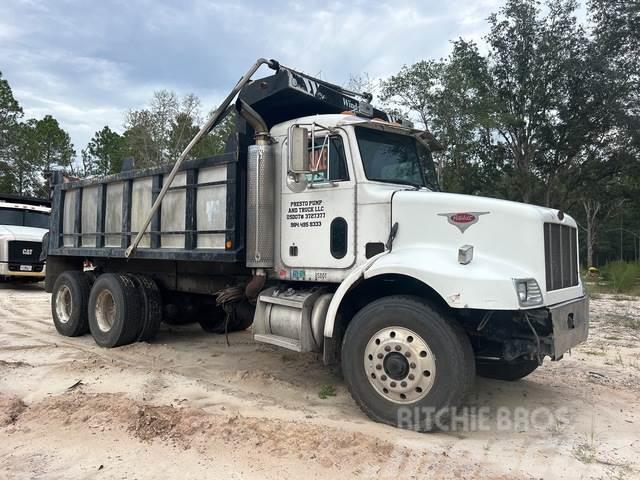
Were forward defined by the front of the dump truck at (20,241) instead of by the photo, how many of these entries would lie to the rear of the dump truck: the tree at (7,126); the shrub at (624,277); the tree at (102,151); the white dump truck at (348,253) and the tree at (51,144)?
3

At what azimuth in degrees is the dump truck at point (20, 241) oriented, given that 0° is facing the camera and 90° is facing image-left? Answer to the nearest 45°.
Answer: approximately 0°

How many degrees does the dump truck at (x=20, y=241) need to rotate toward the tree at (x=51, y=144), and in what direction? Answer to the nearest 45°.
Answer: approximately 180°

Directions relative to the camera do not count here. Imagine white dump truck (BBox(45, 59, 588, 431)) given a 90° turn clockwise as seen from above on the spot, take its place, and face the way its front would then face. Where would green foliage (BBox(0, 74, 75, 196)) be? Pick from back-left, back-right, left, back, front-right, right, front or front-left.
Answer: right

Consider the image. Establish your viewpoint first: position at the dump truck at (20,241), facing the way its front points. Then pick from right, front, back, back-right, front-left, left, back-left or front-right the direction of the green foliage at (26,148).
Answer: back

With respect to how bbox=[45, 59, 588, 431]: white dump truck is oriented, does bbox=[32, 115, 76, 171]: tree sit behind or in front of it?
behind

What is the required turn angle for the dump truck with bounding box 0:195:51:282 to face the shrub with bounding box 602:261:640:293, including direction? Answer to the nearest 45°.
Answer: approximately 45° to its left

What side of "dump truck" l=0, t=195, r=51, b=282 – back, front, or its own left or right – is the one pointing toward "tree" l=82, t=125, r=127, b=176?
back
